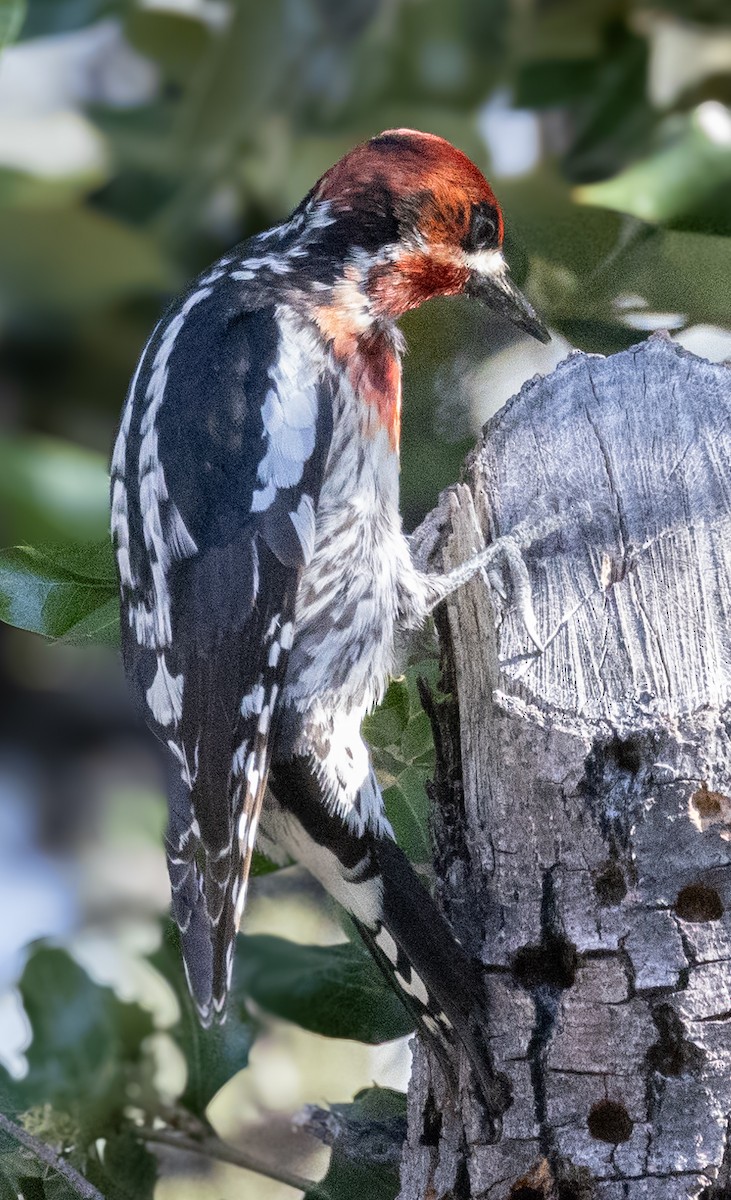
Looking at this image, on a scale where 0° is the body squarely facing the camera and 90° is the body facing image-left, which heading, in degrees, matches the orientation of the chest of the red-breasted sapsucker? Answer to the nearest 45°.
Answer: approximately 270°

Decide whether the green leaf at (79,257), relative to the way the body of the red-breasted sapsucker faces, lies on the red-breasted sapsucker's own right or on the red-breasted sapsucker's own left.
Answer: on the red-breasted sapsucker's own left

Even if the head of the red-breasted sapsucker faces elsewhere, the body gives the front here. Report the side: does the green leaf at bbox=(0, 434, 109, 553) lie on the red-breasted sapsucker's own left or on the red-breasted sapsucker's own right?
on the red-breasted sapsucker's own left
